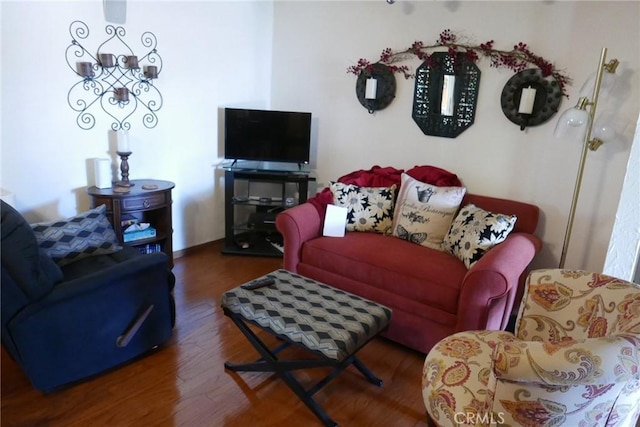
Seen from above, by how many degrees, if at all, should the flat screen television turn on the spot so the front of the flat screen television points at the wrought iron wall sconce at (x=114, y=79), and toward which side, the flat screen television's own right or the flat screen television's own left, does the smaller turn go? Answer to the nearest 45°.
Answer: approximately 45° to the flat screen television's own right

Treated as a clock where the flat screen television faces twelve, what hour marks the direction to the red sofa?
The red sofa is roughly at 11 o'clock from the flat screen television.

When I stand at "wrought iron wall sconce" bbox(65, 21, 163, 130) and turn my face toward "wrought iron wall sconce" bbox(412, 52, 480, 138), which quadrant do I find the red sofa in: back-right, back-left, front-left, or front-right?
front-right

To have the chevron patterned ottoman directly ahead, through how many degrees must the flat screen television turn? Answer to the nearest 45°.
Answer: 0° — it already faces it

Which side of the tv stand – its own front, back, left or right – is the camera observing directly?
front

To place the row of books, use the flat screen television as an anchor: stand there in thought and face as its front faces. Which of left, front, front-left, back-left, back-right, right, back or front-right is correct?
front-right

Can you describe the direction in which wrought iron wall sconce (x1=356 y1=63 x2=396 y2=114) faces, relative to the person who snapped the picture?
facing the viewer and to the left of the viewer

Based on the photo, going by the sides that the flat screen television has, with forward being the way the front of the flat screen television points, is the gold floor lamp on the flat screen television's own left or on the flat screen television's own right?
on the flat screen television's own left

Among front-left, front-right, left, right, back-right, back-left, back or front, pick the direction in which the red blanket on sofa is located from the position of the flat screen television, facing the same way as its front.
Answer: front-left

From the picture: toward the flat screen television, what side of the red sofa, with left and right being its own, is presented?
right

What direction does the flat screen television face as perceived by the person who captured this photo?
facing the viewer

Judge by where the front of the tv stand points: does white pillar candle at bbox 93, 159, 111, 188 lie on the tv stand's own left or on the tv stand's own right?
on the tv stand's own right

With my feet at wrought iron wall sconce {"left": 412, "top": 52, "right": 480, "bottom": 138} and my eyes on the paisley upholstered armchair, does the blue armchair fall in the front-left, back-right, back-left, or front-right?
front-right

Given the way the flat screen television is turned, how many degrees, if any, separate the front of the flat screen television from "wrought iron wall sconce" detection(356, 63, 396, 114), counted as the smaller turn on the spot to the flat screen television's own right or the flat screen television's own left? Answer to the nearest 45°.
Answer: approximately 90° to the flat screen television's own left
